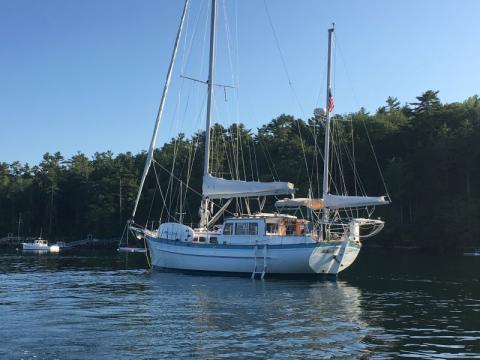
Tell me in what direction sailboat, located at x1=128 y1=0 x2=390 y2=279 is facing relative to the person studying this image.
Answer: facing away from the viewer and to the left of the viewer
